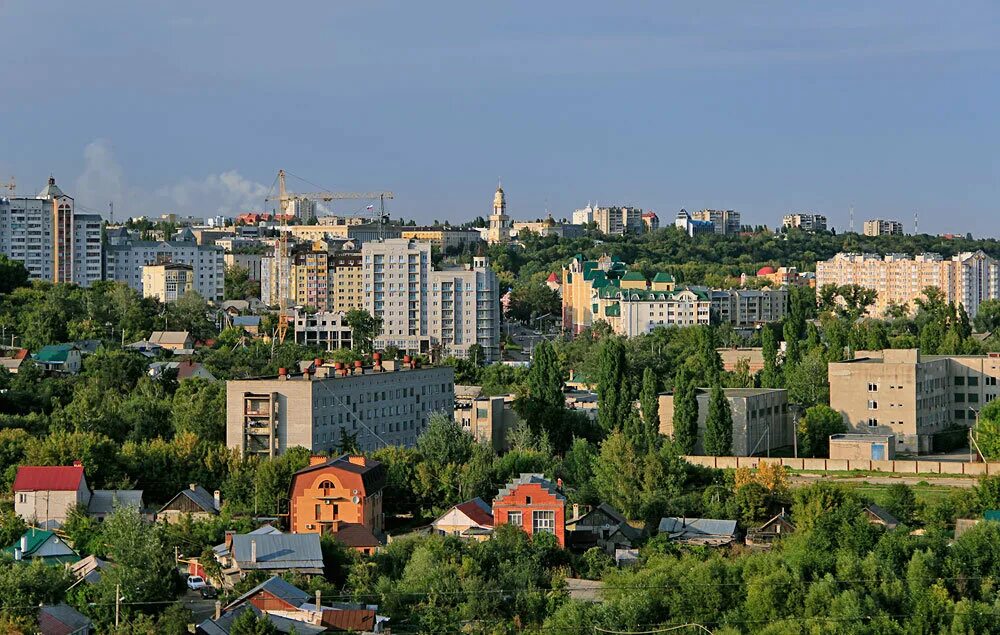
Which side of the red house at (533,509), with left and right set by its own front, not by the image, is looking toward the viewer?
front

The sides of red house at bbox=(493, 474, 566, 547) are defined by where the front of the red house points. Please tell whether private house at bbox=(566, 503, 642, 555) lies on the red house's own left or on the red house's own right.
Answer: on the red house's own left

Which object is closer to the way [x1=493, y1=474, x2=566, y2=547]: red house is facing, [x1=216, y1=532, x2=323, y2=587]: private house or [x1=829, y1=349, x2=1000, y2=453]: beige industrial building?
the private house

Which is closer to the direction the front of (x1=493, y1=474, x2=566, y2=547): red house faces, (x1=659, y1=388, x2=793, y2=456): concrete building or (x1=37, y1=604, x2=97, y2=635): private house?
the private house

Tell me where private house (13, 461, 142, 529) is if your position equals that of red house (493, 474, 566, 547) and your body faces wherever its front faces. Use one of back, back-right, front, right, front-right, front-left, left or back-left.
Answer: right

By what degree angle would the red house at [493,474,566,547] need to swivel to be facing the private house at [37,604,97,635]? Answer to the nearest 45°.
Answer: approximately 45° to its right

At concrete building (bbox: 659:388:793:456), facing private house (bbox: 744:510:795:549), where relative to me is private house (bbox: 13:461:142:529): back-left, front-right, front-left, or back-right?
front-right

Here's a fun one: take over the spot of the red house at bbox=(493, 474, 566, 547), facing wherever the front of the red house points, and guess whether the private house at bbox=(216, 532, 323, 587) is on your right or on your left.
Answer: on your right
